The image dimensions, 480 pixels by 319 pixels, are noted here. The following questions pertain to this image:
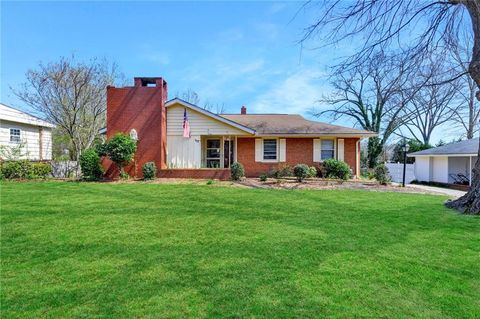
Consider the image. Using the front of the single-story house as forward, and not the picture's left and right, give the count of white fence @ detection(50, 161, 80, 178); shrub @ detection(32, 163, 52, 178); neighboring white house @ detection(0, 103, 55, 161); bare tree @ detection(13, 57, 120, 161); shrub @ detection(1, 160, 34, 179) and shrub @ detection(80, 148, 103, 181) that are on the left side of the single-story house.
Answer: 0

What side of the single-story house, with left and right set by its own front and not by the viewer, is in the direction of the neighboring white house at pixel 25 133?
right

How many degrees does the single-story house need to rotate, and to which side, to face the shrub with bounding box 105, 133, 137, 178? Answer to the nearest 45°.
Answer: approximately 45° to its right

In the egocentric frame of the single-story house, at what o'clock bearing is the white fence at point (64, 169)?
The white fence is roughly at 3 o'clock from the single-story house.

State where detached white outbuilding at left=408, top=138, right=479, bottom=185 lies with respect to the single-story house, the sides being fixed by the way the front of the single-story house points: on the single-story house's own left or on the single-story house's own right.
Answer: on the single-story house's own left

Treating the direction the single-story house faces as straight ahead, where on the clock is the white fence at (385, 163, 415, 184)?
The white fence is roughly at 8 o'clock from the single-story house.

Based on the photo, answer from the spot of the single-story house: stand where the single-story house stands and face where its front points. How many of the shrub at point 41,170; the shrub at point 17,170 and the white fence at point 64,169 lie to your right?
3

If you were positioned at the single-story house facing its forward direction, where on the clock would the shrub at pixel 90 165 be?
The shrub is roughly at 2 o'clock from the single-story house.

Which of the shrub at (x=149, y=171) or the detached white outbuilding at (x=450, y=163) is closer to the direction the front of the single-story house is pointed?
the shrub

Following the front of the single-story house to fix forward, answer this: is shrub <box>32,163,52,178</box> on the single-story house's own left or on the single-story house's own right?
on the single-story house's own right

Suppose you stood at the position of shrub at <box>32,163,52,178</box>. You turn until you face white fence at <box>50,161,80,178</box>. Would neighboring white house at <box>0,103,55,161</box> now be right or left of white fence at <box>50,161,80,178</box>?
left

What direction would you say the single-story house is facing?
toward the camera

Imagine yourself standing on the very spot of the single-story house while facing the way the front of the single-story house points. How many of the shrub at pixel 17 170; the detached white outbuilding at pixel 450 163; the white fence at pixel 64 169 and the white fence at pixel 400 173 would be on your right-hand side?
2

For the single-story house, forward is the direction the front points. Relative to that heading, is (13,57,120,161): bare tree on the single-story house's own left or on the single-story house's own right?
on the single-story house's own right

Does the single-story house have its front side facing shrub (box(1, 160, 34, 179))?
no

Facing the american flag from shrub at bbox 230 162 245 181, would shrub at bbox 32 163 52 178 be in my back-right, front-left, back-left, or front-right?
front-left
